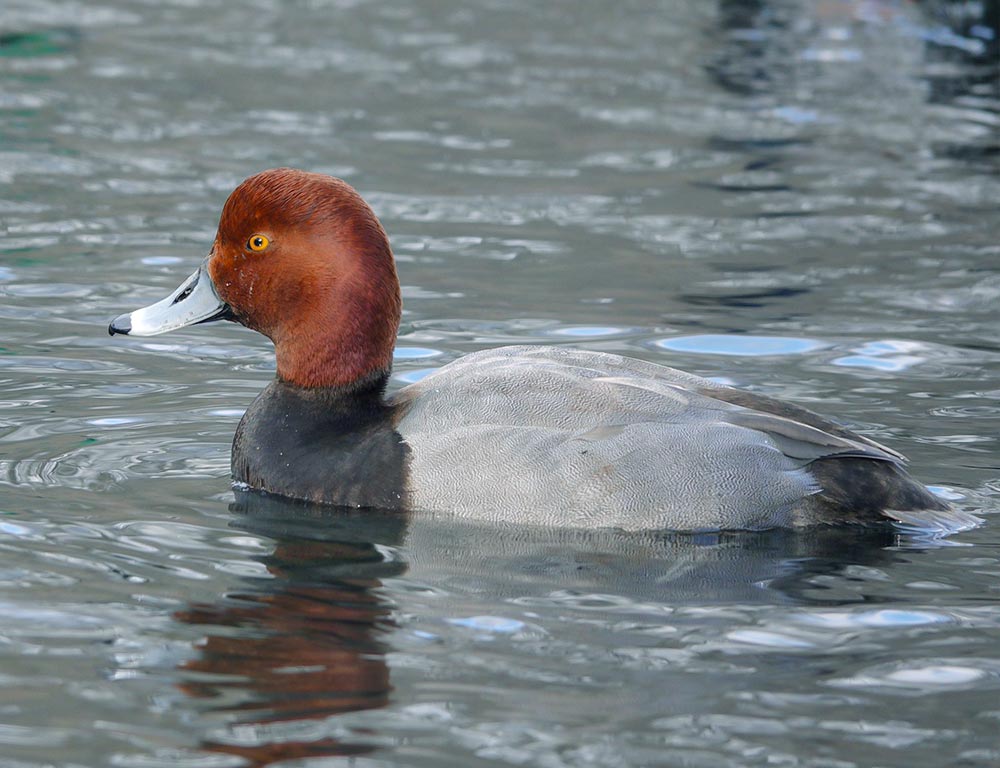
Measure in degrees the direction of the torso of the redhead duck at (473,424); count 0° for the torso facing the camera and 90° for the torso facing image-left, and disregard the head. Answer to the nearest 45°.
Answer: approximately 90°
